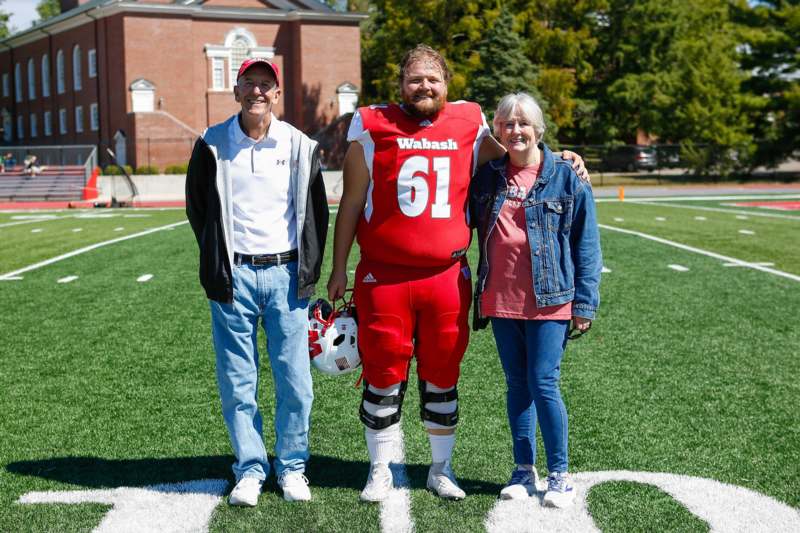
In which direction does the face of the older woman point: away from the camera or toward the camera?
toward the camera

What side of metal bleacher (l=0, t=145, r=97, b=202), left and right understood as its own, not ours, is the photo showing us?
front

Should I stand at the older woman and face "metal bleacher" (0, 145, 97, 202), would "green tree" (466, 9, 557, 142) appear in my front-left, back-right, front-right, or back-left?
front-right

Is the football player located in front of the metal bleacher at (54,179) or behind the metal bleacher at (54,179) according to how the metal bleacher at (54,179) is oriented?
in front

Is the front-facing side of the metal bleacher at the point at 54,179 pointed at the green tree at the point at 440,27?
no

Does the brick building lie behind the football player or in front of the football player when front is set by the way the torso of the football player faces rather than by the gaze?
behind

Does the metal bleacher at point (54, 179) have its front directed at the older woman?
yes

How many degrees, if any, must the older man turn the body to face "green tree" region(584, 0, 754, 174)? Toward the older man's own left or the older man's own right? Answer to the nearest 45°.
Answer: approximately 135° to the older man's own left

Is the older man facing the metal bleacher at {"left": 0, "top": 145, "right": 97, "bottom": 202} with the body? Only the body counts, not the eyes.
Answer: no

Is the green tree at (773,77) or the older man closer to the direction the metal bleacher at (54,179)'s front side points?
the older man

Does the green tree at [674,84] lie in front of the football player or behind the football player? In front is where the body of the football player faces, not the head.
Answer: behind

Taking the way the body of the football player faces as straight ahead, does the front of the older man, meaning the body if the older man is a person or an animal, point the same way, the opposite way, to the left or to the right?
the same way

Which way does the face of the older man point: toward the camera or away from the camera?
toward the camera

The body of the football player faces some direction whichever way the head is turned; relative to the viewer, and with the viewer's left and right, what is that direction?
facing the viewer

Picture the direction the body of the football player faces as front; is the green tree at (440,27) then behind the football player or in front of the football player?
behind

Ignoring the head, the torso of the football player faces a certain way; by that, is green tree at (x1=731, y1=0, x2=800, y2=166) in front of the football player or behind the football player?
behind

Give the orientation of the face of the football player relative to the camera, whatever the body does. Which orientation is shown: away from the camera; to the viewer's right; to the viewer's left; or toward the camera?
toward the camera
